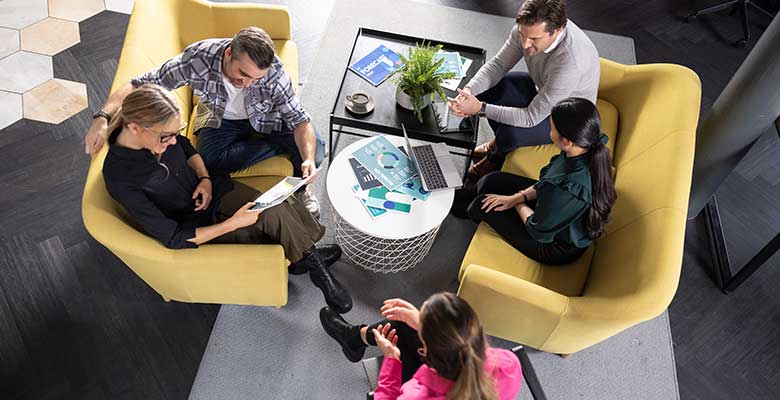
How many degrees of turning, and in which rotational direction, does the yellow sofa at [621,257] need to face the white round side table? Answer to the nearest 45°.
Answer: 0° — it already faces it

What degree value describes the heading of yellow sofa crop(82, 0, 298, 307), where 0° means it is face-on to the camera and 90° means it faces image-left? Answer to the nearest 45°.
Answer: approximately 270°

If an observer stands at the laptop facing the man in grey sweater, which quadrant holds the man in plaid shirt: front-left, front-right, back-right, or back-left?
back-left

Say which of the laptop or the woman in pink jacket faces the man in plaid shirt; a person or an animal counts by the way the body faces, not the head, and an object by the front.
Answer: the woman in pink jacket

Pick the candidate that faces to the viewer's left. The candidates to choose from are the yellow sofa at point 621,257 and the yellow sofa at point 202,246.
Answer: the yellow sofa at point 621,257

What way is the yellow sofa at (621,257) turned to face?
to the viewer's left

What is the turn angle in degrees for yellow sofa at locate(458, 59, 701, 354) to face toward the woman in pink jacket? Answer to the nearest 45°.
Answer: approximately 90° to its left

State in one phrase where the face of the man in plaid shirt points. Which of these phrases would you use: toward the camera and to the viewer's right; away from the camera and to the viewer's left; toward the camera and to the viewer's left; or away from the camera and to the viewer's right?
toward the camera and to the viewer's right

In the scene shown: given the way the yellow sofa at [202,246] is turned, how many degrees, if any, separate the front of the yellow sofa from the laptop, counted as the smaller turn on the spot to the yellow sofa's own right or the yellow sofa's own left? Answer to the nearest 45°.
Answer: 0° — it already faces it

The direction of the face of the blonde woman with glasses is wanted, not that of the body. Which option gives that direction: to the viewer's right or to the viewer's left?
to the viewer's right

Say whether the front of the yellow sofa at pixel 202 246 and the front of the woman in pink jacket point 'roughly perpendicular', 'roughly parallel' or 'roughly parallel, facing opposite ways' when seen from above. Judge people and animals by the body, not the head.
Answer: roughly perpendicular

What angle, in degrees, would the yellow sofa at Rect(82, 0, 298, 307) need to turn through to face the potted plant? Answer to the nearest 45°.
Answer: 0° — it already faces it
